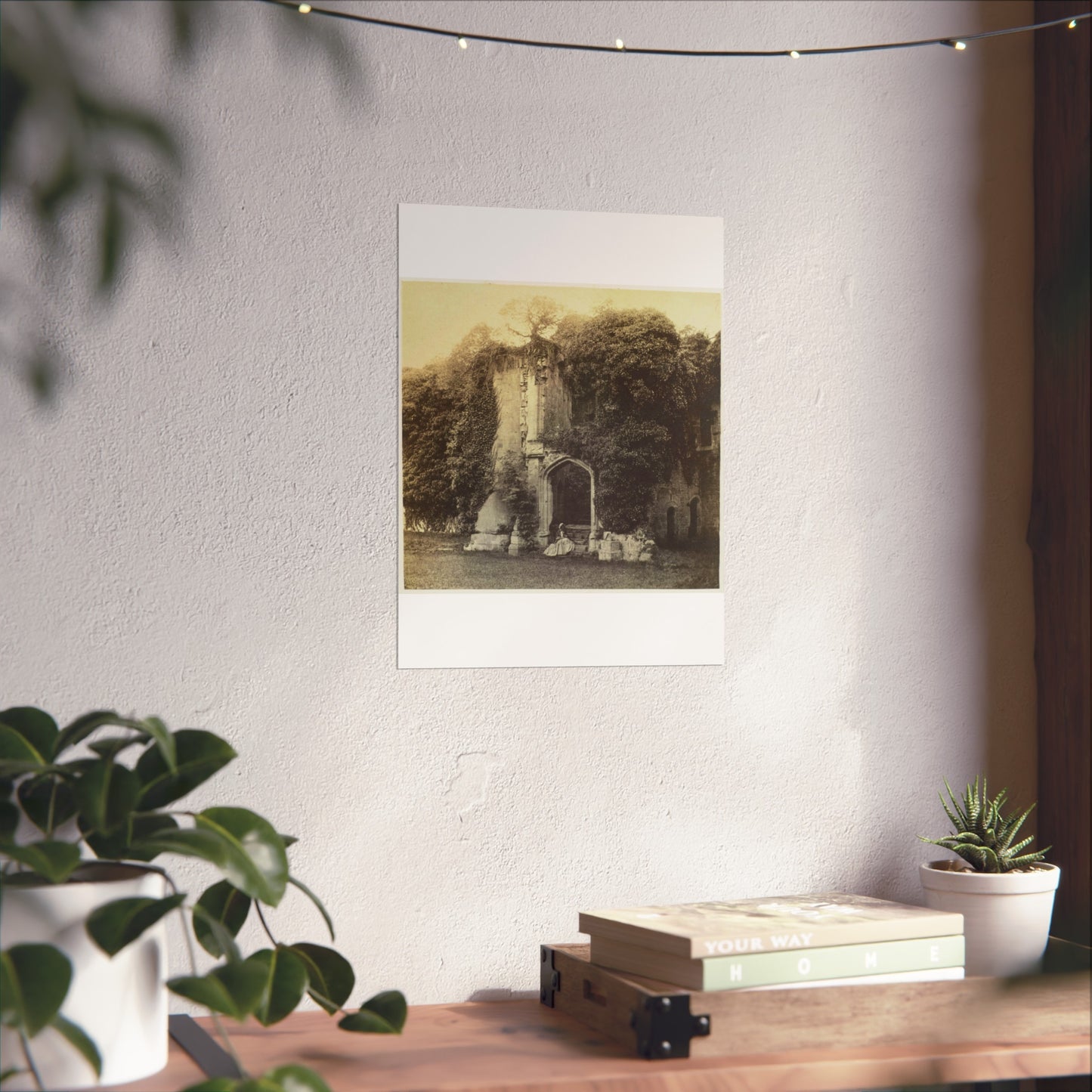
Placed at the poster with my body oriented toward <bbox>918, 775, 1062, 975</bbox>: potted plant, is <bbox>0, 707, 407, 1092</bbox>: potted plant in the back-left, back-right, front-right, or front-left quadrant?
back-right

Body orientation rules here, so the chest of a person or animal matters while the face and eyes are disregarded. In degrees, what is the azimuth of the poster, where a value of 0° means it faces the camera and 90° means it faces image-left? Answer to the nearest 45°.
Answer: approximately 0°
